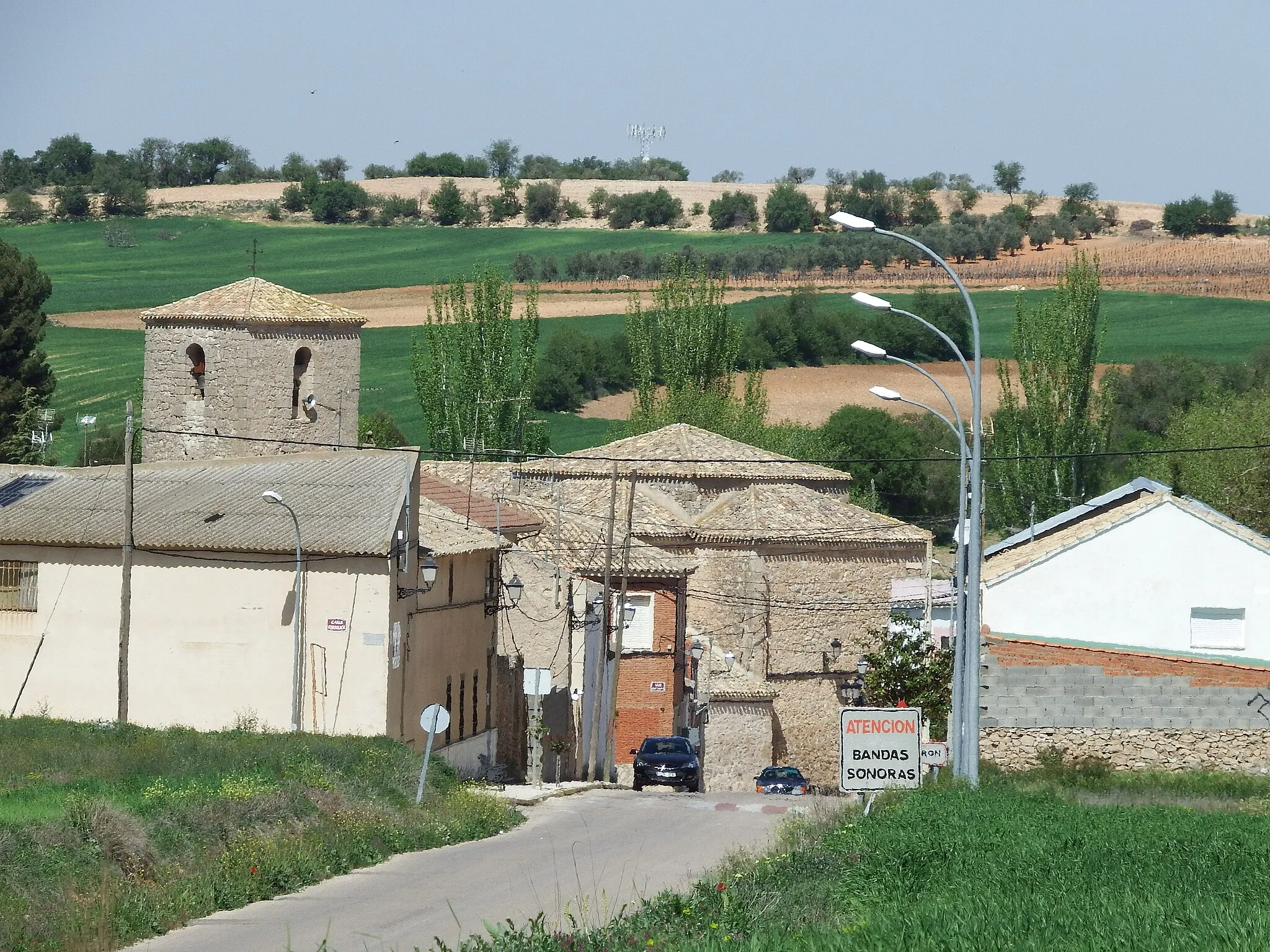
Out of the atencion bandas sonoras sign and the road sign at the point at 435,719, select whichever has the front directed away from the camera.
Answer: the road sign

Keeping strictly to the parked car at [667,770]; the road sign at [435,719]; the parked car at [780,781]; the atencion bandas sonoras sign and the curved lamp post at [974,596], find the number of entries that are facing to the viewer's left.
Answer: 1

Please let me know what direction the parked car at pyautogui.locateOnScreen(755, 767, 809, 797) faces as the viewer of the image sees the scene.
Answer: facing the viewer

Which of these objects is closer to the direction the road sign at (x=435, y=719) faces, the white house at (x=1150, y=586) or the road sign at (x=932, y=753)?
the white house

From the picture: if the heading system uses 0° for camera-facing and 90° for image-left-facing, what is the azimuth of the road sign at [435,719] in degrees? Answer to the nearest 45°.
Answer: approximately 180°

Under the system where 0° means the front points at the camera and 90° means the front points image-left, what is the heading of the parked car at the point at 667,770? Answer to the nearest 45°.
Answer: approximately 0°

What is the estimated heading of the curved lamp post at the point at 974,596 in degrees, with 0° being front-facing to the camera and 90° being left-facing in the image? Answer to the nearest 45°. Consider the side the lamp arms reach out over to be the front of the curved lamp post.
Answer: approximately 90°

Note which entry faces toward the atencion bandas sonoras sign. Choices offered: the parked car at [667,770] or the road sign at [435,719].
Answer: the parked car

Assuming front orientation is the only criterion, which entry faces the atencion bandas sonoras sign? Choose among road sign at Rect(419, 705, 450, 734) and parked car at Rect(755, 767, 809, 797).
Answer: the parked car

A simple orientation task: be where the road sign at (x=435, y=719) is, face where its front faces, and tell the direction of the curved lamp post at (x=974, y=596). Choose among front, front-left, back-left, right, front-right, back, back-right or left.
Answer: right

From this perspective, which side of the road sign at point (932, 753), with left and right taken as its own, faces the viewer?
front

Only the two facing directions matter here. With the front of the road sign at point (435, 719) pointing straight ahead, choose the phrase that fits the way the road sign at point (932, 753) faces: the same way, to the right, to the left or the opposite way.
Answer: the opposite way

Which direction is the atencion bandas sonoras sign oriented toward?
toward the camera
